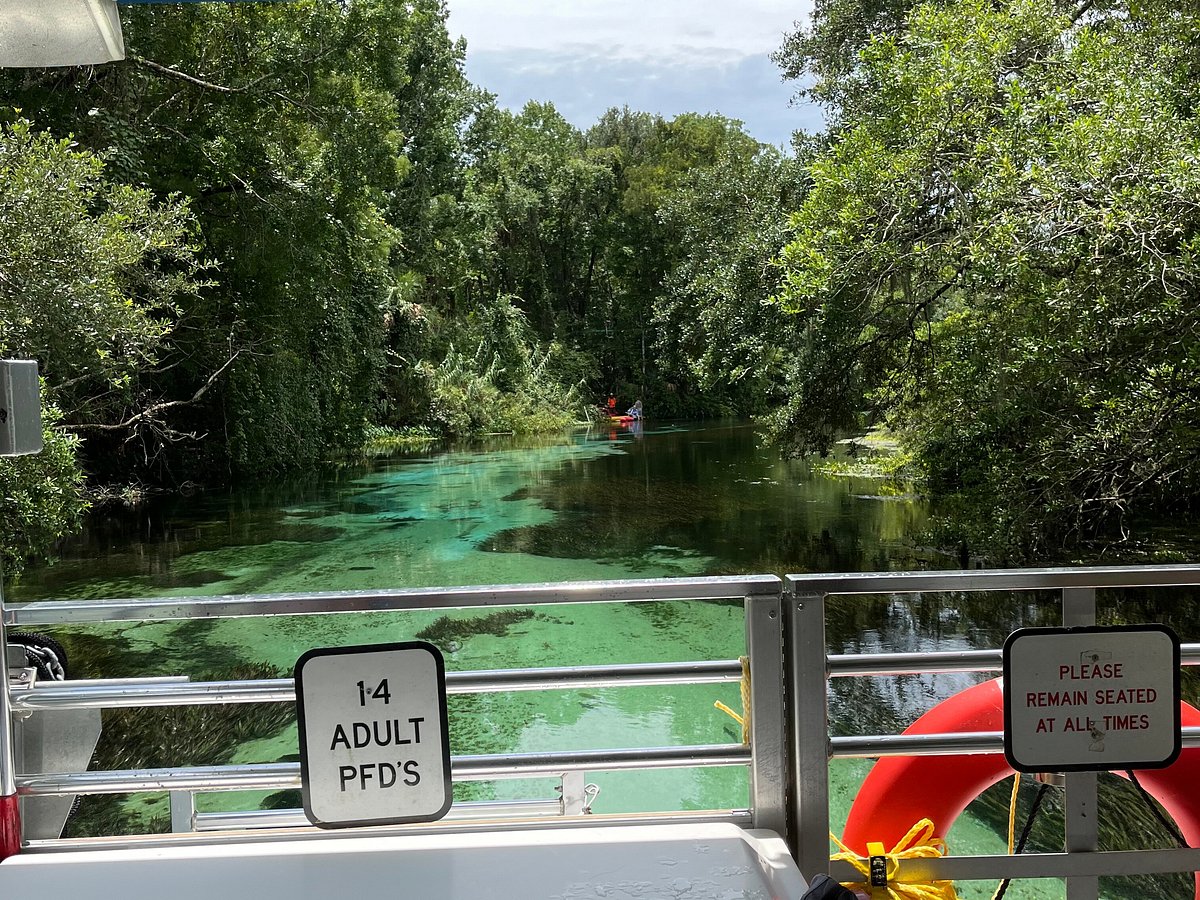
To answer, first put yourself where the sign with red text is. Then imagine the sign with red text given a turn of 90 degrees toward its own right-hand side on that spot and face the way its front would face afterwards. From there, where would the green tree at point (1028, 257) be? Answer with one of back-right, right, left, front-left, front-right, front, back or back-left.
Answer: right

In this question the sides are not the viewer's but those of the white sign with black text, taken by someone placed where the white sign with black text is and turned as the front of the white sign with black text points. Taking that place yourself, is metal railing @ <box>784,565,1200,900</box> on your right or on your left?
on your left

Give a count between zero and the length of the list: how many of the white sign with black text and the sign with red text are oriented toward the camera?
2

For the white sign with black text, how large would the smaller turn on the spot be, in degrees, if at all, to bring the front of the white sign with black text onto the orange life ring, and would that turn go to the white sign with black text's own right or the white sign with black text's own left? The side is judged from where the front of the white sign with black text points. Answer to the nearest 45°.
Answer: approximately 90° to the white sign with black text's own left

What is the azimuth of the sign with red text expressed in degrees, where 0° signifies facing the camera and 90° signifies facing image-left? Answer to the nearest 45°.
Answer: approximately 0°

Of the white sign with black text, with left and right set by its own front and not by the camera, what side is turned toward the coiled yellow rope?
left

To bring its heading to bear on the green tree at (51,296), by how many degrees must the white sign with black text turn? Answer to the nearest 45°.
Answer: approximately 180°

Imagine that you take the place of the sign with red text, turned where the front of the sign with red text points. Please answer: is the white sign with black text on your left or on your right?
on your right
